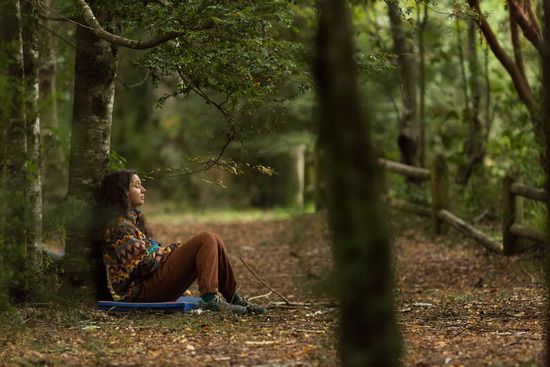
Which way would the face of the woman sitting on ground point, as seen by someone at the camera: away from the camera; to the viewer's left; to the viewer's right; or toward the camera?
to the viewer's right

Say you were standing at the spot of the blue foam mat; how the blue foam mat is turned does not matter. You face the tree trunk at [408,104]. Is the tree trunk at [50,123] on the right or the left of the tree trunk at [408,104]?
left

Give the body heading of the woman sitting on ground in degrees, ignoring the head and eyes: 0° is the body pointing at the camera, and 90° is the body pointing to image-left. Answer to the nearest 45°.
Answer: approximately 270°

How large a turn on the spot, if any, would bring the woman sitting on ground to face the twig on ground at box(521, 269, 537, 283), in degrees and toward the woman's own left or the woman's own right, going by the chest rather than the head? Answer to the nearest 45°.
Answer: approximately 45° to the woman's own left

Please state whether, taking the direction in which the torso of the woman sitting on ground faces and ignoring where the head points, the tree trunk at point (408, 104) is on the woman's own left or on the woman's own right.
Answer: on the woman's own left

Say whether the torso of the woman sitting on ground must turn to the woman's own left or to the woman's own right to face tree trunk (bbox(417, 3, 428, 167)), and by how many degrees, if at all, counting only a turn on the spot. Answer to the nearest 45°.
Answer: approximately 45° to the woman's own left
